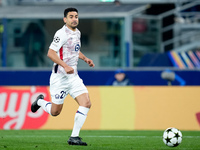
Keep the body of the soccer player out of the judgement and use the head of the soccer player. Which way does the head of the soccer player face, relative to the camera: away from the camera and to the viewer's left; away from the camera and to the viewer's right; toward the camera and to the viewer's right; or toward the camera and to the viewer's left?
toward the camera and to the viewer's right

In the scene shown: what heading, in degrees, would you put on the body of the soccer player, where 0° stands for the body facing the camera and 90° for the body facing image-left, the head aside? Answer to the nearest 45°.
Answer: approximately 315°

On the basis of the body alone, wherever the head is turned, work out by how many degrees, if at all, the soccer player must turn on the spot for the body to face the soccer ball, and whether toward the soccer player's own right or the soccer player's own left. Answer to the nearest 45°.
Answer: approximately 45° to the soccer player's own left
